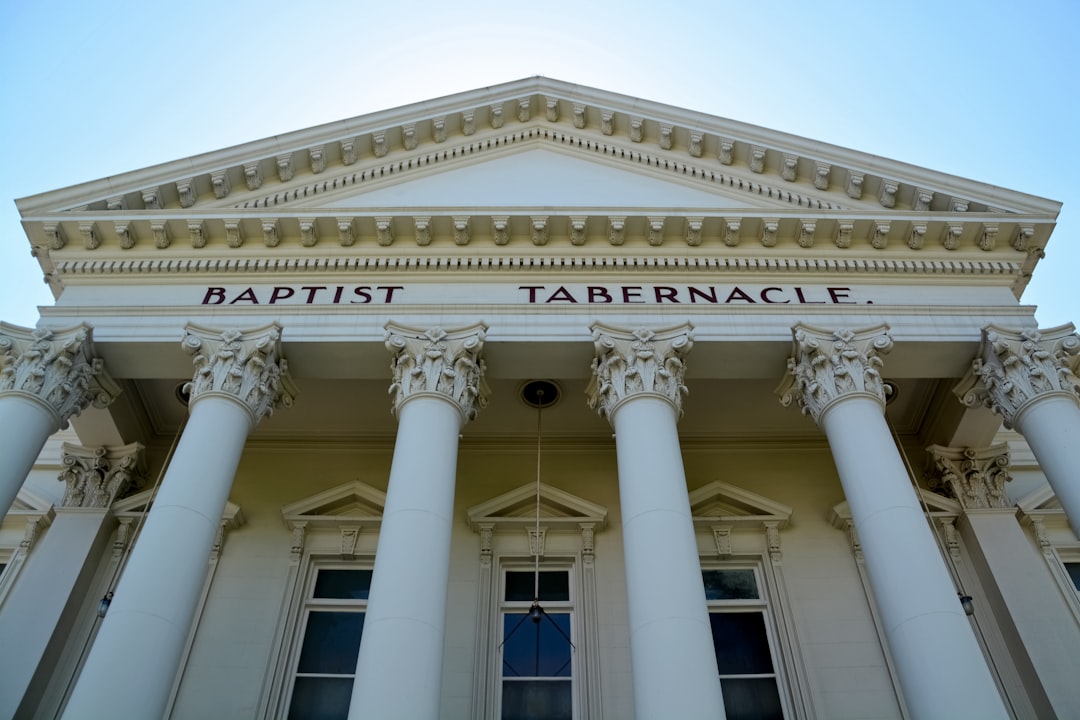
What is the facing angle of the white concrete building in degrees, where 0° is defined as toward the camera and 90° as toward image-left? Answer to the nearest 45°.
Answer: approximately 0°
